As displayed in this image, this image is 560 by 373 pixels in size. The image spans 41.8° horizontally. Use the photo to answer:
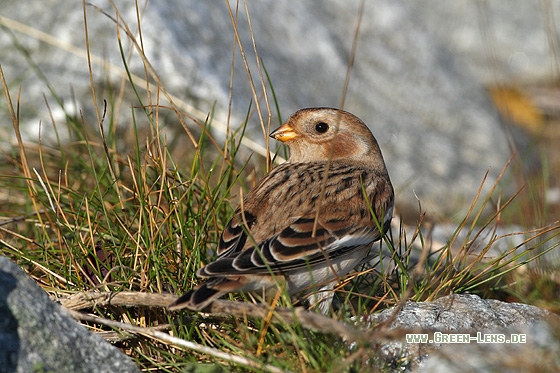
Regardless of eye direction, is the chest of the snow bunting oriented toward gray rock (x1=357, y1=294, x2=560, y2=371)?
no

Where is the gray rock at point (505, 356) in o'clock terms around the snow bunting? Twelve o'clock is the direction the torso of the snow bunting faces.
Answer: The gray rock is roughly at 3 o'clock from the snow bunting.

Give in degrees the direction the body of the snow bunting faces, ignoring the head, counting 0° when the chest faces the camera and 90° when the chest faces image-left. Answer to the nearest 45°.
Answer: approximately 225°

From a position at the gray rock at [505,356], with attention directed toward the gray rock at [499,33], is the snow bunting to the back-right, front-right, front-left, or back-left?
front-left

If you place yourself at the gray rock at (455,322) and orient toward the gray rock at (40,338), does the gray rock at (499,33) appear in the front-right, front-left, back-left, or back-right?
back-right

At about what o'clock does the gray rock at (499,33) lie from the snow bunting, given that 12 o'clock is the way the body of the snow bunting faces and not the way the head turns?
The gray rock is roughly at 11 o'clock from the snow bunting.

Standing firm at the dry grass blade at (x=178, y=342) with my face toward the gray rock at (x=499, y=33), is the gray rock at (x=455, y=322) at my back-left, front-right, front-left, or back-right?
front-right

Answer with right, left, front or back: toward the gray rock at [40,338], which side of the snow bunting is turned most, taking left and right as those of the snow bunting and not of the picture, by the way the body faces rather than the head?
back

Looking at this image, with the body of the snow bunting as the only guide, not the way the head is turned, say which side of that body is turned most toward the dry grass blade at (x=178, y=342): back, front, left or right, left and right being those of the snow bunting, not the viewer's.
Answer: back
